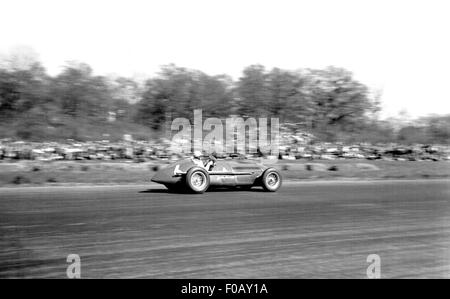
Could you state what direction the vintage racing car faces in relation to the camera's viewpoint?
facing to the right of the viewer
